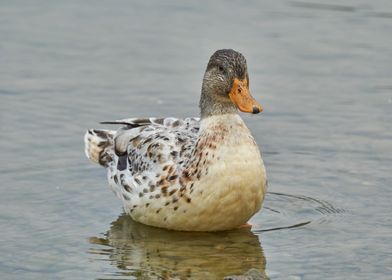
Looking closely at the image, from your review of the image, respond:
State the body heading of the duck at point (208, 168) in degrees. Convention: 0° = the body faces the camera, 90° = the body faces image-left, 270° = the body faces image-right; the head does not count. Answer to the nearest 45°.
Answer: approximately 315°
